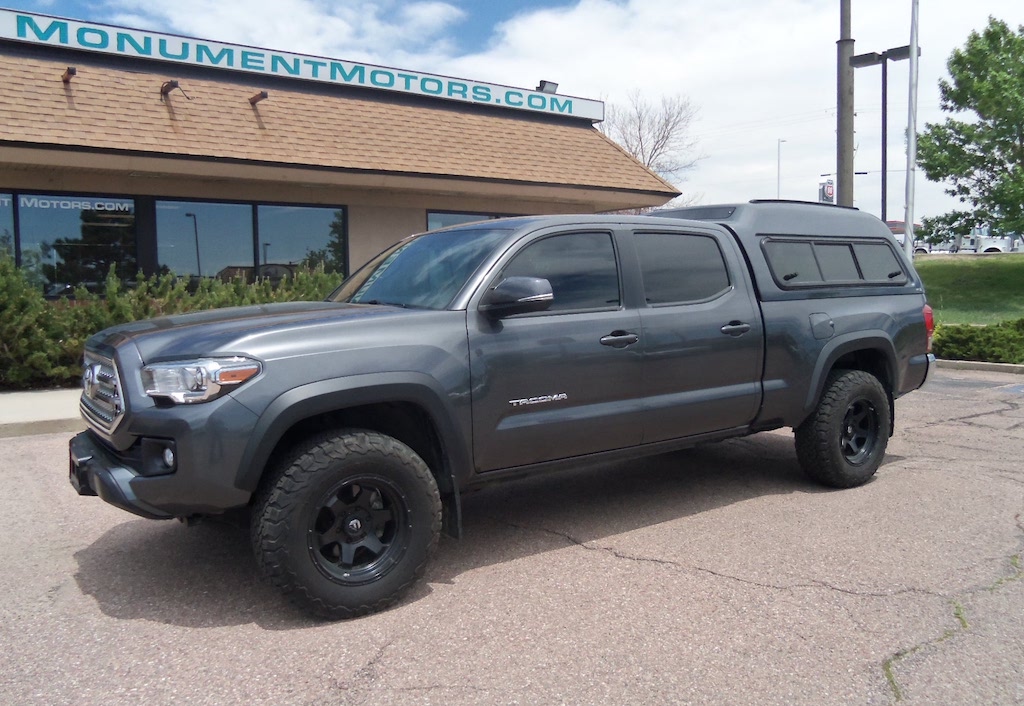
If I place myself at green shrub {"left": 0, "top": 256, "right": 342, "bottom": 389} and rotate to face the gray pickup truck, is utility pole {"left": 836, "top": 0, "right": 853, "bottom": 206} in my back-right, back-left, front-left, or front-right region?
front-left

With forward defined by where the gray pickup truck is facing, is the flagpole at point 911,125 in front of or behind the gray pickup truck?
behind

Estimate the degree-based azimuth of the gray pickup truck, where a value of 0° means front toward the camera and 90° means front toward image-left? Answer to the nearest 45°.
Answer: approximately 45°

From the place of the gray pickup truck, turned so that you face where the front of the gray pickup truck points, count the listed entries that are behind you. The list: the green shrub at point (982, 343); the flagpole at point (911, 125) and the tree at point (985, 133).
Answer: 3

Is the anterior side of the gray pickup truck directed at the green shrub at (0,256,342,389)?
no

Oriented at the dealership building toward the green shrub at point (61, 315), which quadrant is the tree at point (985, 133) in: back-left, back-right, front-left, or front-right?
back-left

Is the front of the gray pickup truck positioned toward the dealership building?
no

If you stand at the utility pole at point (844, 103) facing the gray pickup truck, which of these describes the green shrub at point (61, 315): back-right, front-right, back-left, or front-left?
front-right

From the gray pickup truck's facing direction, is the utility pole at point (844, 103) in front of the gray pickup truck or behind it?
behind

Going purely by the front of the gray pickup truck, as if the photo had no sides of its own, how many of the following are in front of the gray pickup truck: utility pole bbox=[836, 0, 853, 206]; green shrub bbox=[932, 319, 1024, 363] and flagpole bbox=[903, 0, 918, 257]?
0

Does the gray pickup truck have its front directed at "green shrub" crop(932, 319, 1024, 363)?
no
